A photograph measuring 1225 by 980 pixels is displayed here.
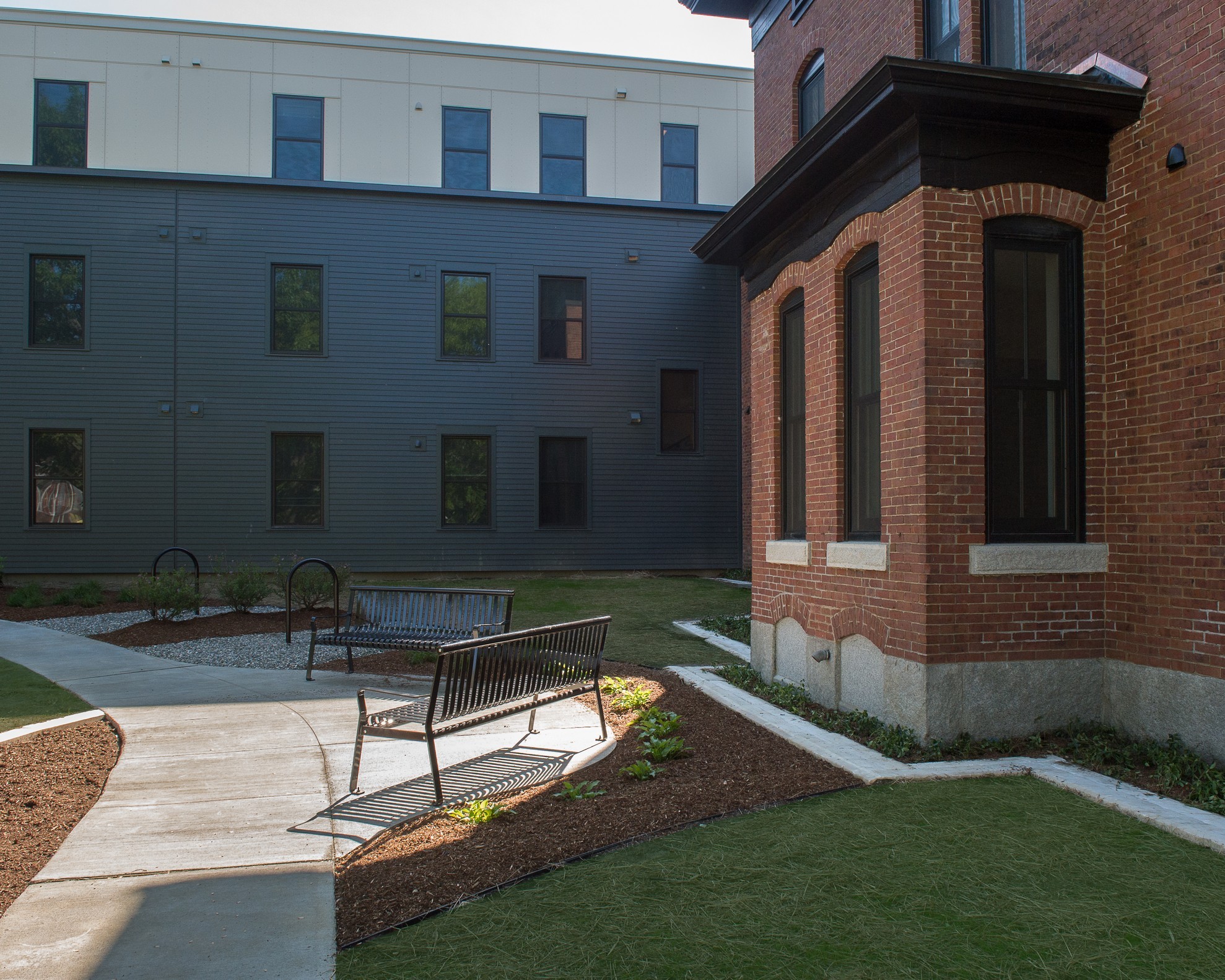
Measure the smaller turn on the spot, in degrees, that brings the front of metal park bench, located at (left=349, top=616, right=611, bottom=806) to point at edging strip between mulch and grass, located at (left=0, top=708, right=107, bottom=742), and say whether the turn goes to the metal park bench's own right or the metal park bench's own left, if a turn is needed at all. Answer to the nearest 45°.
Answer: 0° — it already faces it

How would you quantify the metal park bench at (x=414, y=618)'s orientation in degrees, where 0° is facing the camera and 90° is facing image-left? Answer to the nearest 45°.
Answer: approximately 45°

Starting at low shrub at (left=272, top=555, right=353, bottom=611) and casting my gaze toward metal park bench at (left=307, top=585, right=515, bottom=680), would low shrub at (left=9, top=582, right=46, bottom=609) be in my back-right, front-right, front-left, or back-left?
back-right

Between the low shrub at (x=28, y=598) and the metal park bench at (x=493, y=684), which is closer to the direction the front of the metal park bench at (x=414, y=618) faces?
the metal park bench

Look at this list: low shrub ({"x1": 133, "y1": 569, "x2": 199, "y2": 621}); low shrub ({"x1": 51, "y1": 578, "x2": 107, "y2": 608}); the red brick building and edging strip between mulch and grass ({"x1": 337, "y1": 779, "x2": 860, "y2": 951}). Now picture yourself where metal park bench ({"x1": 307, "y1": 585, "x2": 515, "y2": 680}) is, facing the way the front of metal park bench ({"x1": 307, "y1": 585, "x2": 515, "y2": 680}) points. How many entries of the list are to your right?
2

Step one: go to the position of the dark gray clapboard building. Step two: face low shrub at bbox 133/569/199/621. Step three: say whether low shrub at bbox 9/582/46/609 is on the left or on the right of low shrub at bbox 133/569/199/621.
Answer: right

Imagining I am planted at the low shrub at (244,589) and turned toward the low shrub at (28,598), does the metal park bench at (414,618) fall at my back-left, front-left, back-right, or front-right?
back-left
